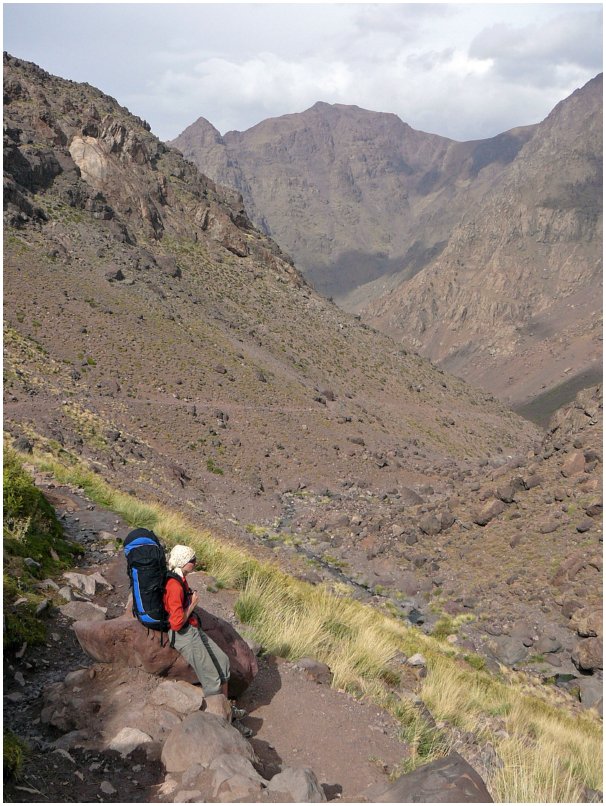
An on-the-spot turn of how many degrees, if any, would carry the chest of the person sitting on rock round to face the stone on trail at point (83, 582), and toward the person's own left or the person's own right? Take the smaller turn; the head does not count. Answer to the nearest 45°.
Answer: approximately 135° to the person's own left

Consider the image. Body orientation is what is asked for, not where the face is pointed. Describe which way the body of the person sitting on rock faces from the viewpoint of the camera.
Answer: to the viewer's right

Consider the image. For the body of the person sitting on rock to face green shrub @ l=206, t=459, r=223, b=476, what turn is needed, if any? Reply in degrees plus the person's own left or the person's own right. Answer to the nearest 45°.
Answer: approximately 90° to the person's own left

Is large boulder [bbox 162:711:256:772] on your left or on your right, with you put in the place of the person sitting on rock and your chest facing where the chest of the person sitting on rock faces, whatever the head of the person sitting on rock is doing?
on your right

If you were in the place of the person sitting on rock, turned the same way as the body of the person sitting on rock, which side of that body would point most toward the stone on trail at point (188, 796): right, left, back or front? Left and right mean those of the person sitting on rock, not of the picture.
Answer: right

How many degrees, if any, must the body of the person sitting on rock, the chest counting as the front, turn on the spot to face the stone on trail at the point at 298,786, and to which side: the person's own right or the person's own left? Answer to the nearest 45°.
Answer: approximately 45° to the person's own right

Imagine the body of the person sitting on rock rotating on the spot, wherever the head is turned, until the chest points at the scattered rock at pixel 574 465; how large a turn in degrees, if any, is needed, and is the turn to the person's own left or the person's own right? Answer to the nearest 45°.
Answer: approximately 45° to the person's own left

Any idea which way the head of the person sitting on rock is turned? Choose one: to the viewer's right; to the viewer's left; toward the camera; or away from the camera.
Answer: to the viewer's right

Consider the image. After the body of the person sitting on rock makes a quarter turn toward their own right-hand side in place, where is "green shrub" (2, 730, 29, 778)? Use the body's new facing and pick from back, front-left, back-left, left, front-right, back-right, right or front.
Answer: front-right

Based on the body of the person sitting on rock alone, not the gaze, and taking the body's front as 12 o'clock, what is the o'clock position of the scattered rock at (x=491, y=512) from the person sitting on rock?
The scattered rock is roughly at 10 o'clock from the person sitting on rock.

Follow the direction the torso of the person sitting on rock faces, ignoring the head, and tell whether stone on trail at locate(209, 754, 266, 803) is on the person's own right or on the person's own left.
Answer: on the person's own right
